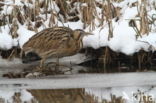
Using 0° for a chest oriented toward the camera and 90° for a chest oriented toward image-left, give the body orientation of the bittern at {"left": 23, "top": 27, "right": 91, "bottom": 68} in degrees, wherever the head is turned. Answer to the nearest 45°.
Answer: approximately 270°
